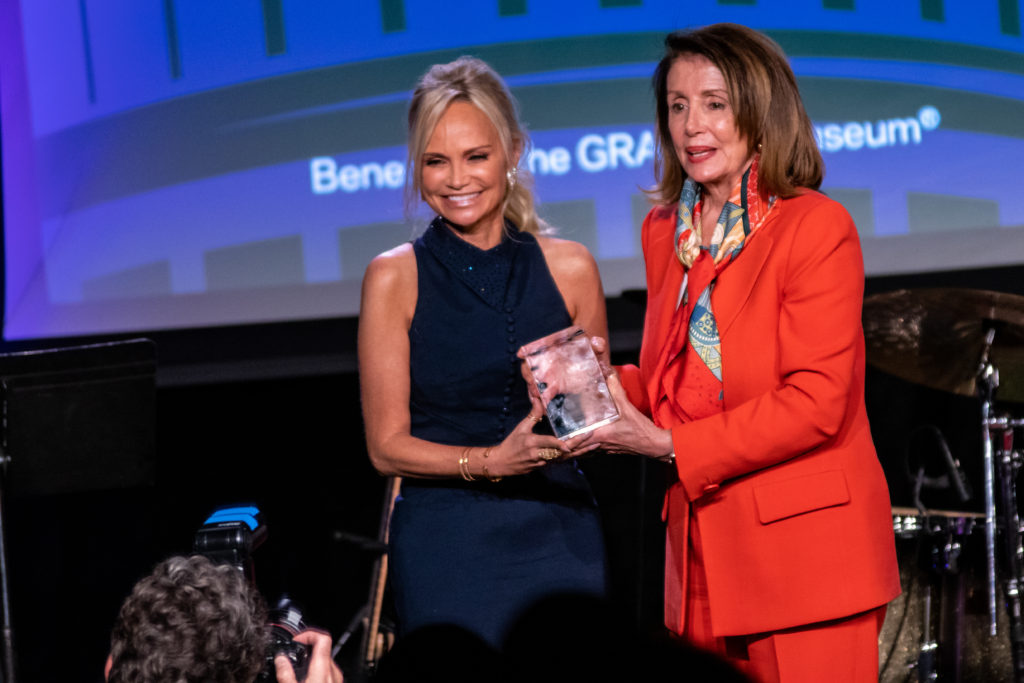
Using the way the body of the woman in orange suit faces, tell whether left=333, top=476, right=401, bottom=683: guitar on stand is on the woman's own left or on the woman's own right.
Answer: on the woman's own right

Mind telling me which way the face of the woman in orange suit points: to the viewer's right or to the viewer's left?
to the viewer's left

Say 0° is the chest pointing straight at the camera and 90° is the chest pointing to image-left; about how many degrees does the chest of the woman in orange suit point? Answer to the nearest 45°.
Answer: approximately 45°

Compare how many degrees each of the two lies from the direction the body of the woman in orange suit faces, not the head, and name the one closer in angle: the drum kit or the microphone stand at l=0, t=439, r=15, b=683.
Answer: the microphone stand

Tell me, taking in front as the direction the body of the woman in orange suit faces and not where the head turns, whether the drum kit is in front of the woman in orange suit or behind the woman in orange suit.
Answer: behind

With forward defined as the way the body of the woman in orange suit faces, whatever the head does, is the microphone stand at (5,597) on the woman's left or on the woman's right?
on the woman's right
